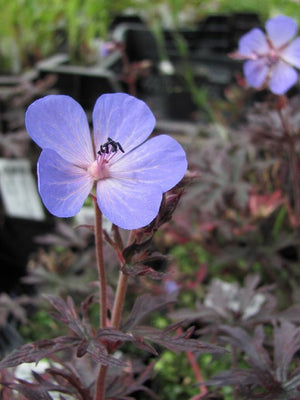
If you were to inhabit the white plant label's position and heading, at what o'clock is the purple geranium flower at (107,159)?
The purple geranium flower is roughly at 12 o'clock from the white plant label.

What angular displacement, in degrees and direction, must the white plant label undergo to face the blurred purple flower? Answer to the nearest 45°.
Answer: approximately 45° to its left

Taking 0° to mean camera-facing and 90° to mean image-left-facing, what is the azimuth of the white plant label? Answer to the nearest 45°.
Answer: approximately 0°
